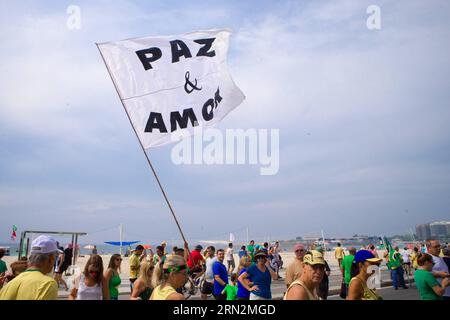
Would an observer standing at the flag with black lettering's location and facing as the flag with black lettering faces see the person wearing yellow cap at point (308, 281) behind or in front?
in front

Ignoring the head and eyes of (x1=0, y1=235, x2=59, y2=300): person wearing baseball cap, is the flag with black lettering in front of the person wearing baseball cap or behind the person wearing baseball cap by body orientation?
in front

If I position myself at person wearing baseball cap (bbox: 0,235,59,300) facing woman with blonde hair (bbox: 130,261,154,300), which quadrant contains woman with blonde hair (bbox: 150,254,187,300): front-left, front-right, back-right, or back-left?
front-right

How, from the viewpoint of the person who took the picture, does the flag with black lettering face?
facing the viewer

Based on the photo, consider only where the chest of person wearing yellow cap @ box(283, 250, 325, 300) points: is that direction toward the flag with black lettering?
no

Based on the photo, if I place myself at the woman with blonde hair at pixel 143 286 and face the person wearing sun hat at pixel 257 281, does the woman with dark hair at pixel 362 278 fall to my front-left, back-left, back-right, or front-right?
front-right

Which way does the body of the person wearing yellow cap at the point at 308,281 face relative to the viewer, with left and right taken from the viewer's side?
facing the viewer and to the right of the viewer

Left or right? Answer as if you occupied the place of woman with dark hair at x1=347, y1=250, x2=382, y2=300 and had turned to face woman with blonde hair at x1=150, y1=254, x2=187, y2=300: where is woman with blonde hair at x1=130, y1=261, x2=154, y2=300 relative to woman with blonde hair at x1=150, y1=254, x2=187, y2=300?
right

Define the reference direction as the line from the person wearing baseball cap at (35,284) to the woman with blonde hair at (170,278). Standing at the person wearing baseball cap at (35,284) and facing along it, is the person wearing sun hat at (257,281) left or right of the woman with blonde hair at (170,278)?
left

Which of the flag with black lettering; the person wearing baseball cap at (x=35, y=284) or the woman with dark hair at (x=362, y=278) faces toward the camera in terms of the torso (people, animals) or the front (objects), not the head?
the flag with black lettering

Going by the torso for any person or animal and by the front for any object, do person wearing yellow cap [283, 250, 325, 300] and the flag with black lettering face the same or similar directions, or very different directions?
same or similar directions

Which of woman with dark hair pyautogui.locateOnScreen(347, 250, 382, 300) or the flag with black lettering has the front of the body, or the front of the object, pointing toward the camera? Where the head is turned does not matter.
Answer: the flag with black lettering
